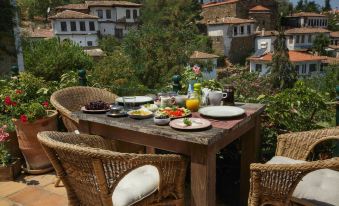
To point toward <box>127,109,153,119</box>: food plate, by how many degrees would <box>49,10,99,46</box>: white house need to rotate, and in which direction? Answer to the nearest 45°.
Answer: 0° — it already faces it

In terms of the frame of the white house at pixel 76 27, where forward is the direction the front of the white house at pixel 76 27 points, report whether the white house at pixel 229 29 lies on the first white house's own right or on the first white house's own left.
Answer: on the first white house's own left

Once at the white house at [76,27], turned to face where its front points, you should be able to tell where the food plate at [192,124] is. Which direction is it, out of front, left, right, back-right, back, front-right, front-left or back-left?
front

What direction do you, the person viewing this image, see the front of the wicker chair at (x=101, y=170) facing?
facing away from the viewer and to the right of the viewer

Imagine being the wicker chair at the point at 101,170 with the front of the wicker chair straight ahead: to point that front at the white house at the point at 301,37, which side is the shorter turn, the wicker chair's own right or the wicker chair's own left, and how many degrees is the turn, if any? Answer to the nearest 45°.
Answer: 0° — it already faces it

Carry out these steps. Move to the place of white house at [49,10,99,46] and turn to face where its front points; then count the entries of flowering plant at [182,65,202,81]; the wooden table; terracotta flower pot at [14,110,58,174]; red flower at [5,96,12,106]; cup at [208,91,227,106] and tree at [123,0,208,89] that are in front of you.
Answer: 6

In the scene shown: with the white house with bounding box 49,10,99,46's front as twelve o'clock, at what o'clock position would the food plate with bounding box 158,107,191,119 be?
The food plate is roughly at 12 o'clock from the white house.

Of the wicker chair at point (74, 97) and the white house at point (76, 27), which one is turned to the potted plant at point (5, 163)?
the white house

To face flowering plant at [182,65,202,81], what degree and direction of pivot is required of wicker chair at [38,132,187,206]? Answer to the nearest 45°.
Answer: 0° — it already faces it

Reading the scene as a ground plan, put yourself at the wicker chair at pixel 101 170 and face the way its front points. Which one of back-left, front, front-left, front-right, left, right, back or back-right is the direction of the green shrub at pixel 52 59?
front-left

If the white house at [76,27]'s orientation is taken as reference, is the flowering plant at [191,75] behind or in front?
in front

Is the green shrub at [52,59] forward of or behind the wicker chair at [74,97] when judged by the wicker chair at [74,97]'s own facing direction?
behind

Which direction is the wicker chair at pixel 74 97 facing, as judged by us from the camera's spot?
facing the viewer and to the right of the viewer

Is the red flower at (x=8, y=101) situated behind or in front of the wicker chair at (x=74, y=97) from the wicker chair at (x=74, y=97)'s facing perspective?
behind

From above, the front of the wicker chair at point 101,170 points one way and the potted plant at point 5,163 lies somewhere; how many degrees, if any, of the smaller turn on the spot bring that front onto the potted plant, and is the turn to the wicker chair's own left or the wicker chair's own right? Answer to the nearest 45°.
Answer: approximately 90° to the wicker chair's own left

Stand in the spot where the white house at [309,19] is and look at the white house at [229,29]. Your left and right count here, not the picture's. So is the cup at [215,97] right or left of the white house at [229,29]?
left

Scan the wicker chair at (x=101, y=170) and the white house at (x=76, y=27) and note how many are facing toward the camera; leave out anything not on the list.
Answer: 1

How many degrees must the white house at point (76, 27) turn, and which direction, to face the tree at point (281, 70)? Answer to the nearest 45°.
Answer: approximately 45° to its left

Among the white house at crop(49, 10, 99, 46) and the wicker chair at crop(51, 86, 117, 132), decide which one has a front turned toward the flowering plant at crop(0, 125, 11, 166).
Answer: the white house

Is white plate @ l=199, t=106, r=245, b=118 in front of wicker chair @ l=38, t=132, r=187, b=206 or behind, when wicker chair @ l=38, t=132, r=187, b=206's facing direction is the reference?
in front
